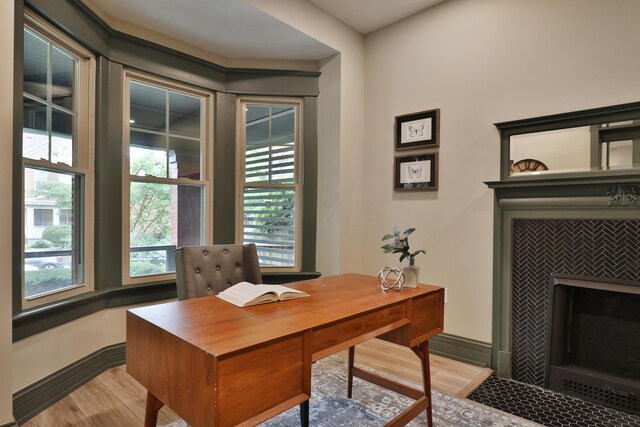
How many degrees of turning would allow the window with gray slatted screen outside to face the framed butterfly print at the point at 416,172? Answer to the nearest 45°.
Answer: approximately 90° to its left

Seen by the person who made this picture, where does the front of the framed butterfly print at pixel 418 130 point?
facing the viewer and to the left of the viewer

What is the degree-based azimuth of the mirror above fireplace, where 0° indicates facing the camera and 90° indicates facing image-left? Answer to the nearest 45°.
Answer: approximately 45°

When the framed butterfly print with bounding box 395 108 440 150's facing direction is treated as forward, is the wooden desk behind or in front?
in front

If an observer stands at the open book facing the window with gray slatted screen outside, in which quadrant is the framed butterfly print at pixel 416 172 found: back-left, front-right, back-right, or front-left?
front-right

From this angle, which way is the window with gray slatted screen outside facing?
toward the camera

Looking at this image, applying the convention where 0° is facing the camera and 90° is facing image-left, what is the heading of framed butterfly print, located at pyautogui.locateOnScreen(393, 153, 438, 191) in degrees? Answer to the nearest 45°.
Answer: approximately 45°

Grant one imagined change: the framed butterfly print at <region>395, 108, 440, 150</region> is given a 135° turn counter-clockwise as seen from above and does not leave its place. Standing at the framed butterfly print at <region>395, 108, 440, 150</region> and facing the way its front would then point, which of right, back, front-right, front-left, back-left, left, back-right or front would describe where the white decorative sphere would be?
right
